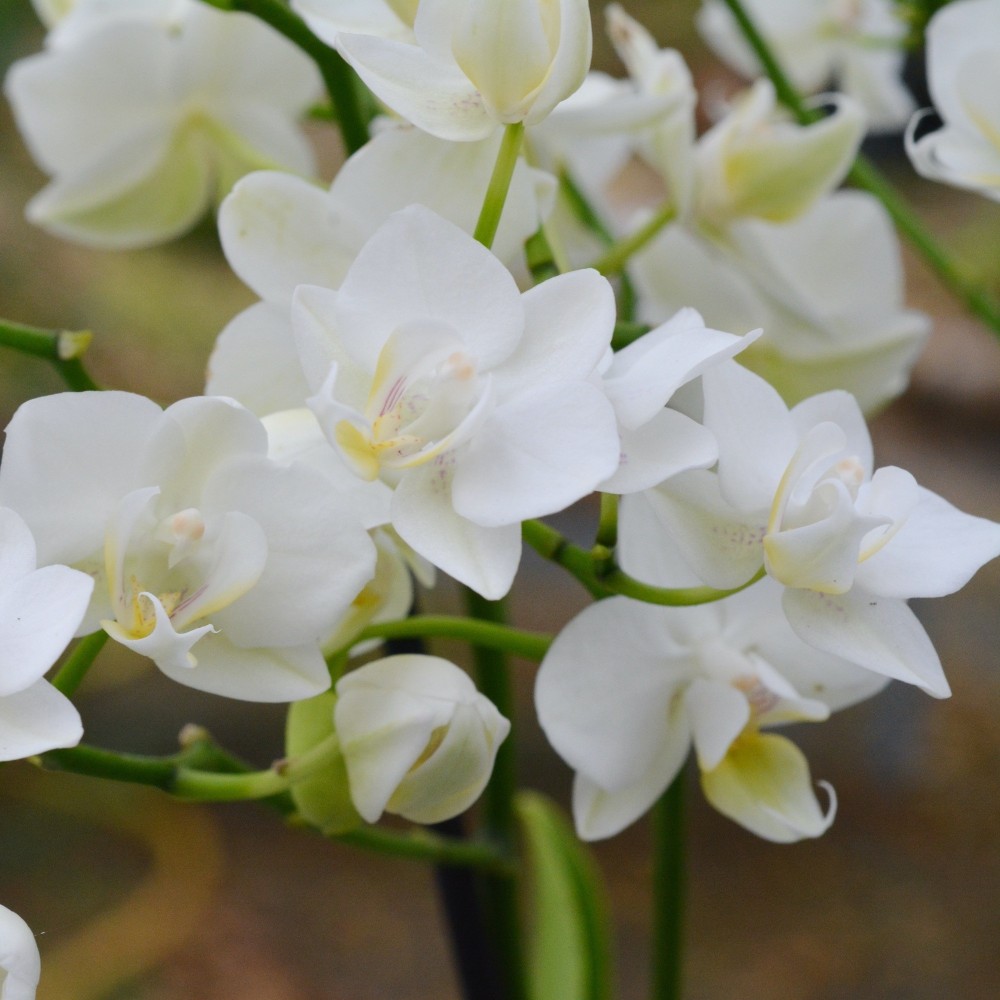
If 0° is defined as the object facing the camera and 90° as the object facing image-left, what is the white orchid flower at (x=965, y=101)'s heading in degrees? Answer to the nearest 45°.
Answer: approximately 45°

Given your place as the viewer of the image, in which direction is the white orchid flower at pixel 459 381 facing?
facing the viewer and to the left of the viewer

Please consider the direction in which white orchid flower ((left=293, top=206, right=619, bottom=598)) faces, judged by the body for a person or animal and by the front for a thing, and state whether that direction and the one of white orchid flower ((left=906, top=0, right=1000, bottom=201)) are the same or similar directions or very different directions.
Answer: same or similar directions

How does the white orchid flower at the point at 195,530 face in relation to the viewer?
toward the camera

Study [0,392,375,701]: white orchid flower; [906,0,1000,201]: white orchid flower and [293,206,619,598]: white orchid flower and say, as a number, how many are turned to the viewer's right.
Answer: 0

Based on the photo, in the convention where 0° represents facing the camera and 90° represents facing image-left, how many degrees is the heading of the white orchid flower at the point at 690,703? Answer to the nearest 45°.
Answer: approximately 315°

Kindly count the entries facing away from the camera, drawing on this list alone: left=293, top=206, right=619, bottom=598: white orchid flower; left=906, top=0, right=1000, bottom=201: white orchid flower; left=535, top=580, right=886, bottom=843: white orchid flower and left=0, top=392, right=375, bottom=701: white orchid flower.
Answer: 0

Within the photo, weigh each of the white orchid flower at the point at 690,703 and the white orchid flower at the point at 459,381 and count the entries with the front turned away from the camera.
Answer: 0
